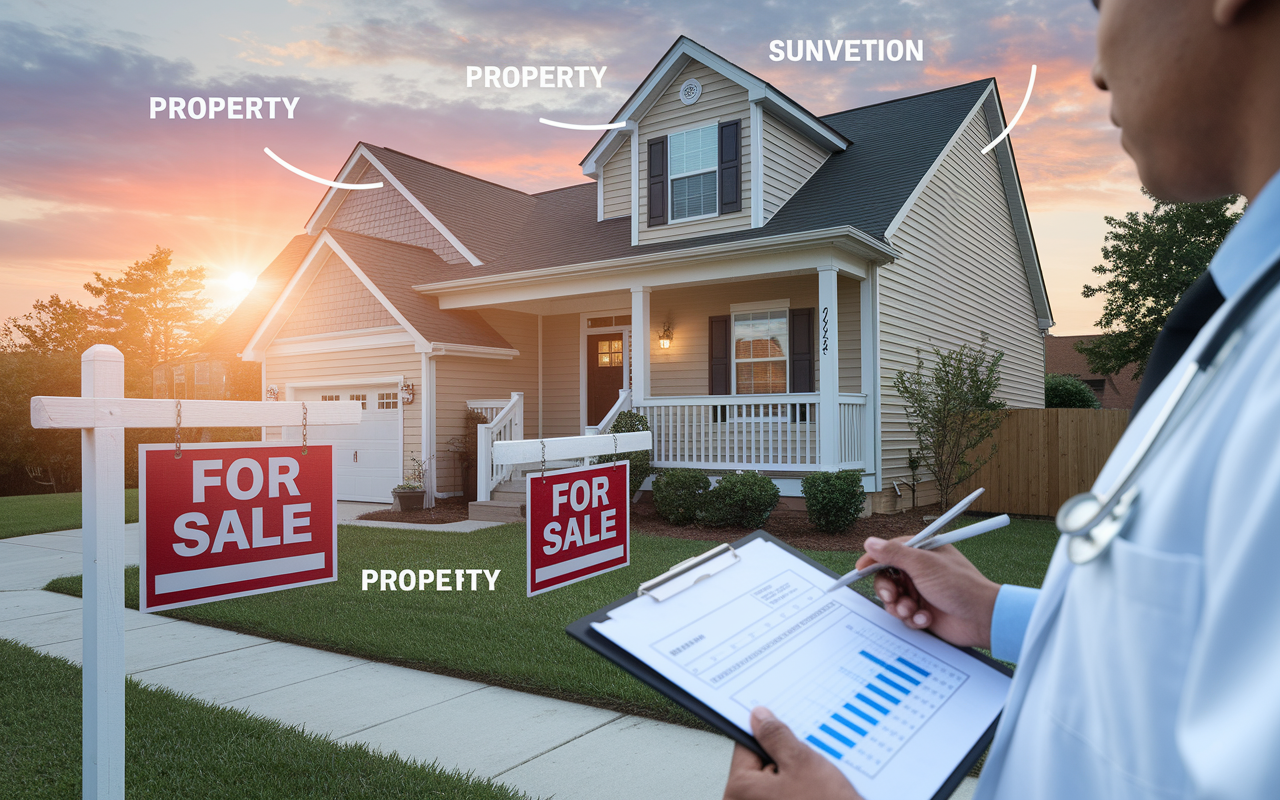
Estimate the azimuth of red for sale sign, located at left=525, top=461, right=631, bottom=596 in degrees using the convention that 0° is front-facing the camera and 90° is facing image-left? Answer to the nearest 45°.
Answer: approximately 315°

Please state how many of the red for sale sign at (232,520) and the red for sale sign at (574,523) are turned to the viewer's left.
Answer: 0

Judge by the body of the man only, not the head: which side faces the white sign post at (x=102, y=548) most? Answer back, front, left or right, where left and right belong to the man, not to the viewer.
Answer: front

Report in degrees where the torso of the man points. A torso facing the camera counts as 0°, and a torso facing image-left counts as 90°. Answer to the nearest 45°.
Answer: approximately 90°

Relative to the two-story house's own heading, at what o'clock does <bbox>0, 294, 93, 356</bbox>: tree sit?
The tree is roughly at 3 o'clock from the two-story house.

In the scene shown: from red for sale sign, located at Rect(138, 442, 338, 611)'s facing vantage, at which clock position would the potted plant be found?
The potted plant is roughly at 8 o'clock from the red for sale sign.

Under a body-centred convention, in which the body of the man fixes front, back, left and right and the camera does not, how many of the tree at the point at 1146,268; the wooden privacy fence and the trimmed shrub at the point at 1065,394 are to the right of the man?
3

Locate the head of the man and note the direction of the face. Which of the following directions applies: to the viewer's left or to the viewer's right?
to the viewer's left

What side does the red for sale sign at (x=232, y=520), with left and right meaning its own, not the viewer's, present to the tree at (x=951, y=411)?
left
